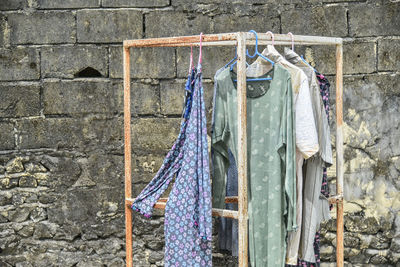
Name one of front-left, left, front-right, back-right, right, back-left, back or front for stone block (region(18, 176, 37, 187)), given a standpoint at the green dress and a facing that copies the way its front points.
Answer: back-right

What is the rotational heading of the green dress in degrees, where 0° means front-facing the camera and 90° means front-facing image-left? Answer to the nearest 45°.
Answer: approximately 0°

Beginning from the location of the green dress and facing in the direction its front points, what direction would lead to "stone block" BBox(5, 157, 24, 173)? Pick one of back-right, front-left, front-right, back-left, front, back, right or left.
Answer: back-right

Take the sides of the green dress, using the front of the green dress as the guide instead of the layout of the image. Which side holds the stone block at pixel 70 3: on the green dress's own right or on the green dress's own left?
on the green dress's own right
